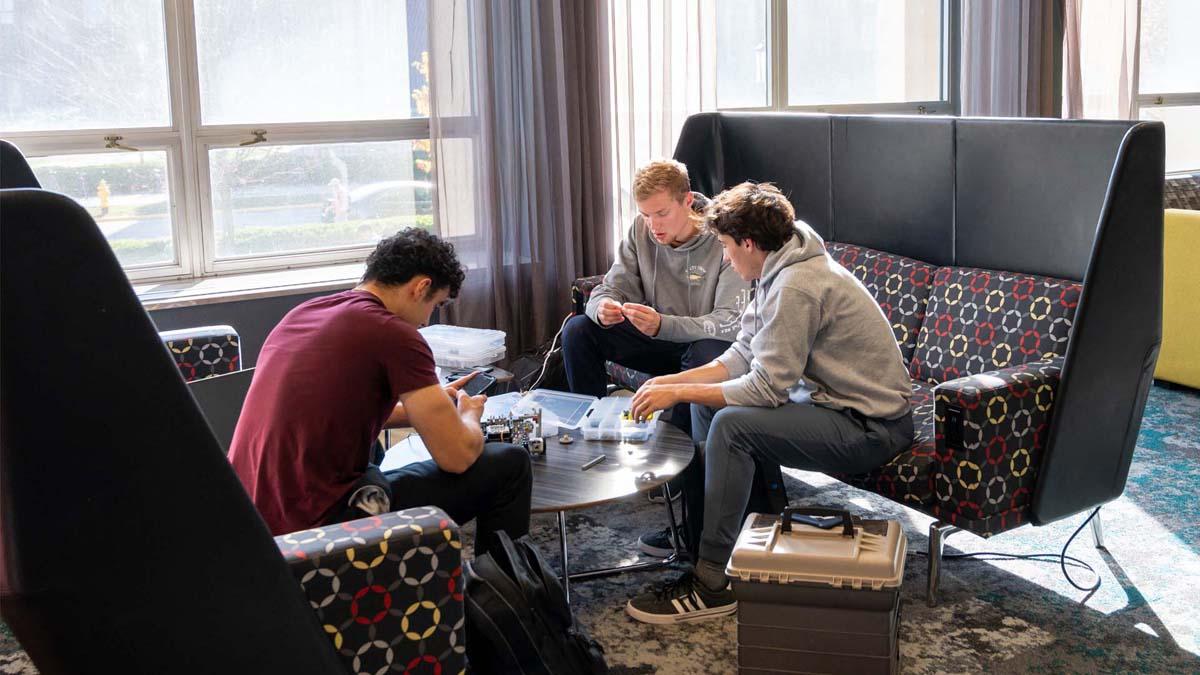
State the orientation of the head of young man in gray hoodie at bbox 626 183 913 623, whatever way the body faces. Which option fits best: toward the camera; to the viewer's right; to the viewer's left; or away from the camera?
to the viewer's left

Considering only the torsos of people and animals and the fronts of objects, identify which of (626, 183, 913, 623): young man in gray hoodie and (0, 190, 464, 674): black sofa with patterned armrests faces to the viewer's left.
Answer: the young man in gray hoodie

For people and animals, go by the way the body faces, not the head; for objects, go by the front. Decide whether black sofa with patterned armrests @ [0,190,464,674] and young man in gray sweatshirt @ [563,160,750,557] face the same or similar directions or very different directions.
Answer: very different directions

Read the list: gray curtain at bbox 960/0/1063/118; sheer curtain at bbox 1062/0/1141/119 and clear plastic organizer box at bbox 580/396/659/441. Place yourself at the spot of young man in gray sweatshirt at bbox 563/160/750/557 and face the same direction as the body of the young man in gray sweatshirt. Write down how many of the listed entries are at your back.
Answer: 2

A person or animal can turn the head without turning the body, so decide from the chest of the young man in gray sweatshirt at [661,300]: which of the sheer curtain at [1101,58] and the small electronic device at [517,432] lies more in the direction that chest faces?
the small electronic device

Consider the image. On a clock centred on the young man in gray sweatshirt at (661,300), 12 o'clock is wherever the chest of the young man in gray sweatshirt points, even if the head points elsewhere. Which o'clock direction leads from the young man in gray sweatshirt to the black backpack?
The black backpack is roughly at 11 o'clock from the young man in gray sweatshirt.

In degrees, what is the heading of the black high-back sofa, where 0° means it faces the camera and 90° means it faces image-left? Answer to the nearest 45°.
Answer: approximately 45°

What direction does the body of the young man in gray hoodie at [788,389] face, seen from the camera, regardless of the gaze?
to the viewer's left
